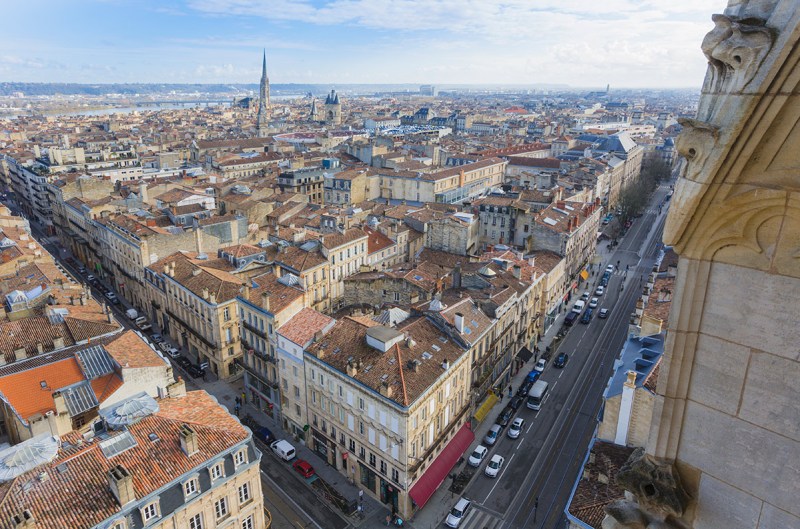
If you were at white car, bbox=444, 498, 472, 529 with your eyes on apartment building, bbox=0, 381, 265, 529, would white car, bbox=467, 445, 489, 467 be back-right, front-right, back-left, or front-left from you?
back-right
